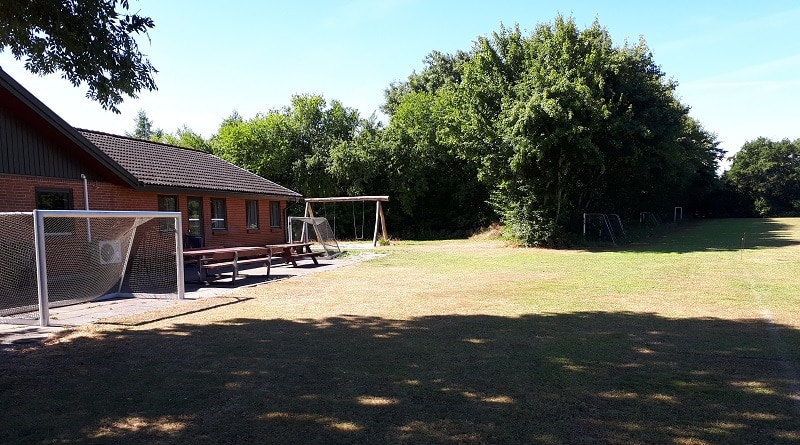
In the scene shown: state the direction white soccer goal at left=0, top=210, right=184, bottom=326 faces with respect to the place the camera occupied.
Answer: facing the viewer and to the right of the viewer

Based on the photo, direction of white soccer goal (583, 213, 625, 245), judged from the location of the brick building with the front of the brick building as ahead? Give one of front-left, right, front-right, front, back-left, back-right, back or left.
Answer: front-left

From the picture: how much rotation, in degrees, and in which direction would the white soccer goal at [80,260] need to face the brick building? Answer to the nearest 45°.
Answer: approximately 135° to its left

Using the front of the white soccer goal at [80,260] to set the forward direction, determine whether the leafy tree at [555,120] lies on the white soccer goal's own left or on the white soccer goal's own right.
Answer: on the white soccer goal's own left

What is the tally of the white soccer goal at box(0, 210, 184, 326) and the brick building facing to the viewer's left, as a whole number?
0

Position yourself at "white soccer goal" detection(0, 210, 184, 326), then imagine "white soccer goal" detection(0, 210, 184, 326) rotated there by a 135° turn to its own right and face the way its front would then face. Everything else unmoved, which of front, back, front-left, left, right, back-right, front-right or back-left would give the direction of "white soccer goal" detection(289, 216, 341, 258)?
back-right
